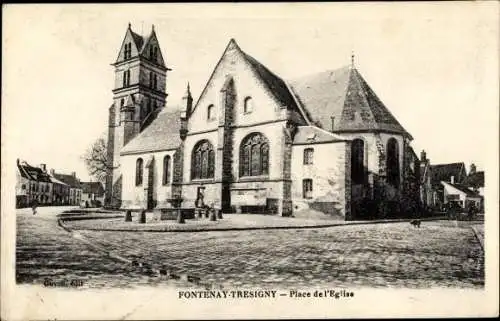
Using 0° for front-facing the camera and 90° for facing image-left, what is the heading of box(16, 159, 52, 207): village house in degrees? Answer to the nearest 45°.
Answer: approximately 315°

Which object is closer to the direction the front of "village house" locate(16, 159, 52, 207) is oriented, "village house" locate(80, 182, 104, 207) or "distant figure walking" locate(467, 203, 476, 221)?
the distant figure walking

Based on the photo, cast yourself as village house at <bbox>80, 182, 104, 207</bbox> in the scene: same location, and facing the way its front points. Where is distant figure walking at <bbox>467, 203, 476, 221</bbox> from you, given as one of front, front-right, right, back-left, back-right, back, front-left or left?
front-left

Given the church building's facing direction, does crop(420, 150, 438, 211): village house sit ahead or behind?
behind

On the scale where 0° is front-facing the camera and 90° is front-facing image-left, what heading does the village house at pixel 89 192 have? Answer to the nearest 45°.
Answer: approximately 0°
